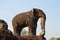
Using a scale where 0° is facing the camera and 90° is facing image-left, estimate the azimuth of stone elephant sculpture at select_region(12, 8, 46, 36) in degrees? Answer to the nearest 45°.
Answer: approximately 270°
